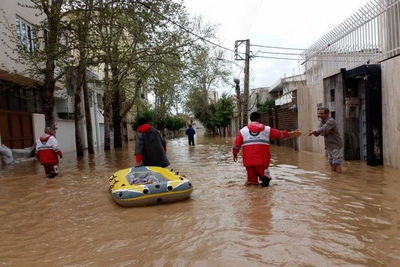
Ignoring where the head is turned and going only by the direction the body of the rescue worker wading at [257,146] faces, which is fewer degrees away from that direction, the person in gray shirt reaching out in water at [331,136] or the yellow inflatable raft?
the person in gray shirt reaching out in water

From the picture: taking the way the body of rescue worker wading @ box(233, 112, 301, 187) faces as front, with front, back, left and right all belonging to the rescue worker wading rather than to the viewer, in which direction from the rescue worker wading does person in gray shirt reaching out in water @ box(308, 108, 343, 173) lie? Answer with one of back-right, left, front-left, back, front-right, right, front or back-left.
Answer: front-right

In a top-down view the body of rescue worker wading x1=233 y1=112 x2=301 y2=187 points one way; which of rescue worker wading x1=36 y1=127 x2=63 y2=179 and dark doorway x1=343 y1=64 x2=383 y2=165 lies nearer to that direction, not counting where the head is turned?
the dark doorway

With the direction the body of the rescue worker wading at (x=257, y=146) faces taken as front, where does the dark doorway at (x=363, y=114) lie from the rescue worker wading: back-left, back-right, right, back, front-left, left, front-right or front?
front-right

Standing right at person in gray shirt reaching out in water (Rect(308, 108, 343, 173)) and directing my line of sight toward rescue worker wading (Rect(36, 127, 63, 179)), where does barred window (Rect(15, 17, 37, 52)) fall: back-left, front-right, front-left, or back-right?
front-right

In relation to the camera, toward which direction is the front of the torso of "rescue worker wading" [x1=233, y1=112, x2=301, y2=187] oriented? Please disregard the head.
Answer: away from the camera

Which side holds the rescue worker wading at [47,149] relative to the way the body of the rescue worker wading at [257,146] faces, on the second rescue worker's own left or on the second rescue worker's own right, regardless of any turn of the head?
on the second rescue worker's own left

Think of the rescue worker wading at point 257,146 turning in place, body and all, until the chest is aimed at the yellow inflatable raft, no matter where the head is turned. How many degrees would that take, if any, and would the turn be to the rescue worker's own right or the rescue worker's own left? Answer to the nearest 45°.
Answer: approximately 135° to the rescue worker's own left

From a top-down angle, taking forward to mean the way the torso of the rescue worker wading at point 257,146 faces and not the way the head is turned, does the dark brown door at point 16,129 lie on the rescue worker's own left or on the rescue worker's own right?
on the rescue worker's own left

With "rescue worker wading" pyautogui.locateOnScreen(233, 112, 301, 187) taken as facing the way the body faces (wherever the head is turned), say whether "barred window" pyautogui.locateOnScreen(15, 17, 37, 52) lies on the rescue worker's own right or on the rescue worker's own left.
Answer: on the rescue worker's own left
